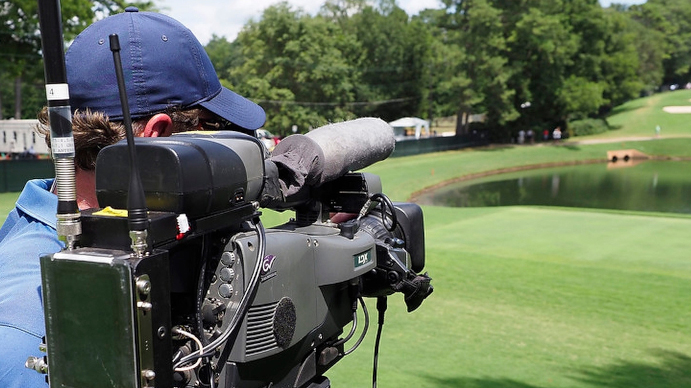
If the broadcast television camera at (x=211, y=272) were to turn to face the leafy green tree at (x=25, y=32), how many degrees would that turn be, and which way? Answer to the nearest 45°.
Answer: approximately 45° to its left

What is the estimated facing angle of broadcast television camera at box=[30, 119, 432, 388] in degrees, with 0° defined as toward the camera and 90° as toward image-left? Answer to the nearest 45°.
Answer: approximately 225°

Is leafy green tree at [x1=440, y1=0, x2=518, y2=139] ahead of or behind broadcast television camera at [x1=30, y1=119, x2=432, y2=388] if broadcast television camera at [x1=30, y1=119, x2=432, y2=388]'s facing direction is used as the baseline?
ahead

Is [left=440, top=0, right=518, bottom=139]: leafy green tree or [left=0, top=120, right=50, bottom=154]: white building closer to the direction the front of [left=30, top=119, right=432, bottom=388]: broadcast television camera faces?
the leafy green tree

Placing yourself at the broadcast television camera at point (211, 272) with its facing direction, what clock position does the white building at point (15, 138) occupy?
The white building is roughly at 10 o'clock from the broadcast television camera.

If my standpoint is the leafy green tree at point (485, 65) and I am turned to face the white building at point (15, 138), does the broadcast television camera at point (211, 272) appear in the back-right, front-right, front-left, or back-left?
front-left

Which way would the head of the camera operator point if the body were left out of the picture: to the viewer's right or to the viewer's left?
to the viewer's right

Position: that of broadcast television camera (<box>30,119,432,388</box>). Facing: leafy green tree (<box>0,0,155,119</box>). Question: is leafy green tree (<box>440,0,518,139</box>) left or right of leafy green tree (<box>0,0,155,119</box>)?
right

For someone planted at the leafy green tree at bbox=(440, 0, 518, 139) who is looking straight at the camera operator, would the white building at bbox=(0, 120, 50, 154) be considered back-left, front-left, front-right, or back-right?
front-right
